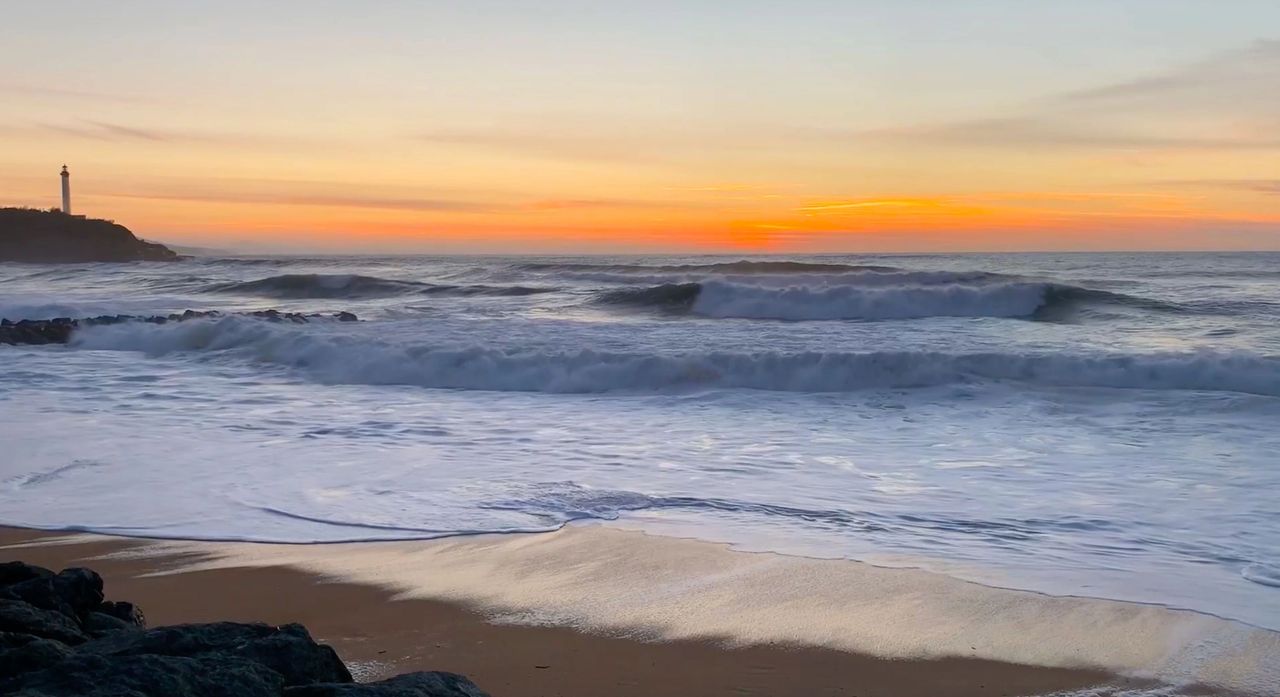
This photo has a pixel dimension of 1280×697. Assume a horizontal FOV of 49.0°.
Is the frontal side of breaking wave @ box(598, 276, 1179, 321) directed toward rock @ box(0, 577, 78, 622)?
yes

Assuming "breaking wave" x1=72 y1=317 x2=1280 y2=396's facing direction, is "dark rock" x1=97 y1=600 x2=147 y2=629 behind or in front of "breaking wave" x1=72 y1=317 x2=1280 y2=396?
in front

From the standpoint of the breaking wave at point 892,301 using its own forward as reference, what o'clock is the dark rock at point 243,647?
The dark rock is roughly at 12 o'clock from the breaking wave.

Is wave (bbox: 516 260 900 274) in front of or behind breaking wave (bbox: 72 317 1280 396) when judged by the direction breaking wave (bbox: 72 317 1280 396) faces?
behind

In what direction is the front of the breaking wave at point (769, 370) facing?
toward the camera

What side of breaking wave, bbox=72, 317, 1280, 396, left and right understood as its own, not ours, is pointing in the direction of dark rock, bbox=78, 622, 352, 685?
front

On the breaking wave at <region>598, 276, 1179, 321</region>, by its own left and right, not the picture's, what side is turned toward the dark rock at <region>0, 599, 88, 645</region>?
front

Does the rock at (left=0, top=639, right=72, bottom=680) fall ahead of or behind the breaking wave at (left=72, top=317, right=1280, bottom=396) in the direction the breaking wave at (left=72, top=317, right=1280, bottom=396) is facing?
ahead

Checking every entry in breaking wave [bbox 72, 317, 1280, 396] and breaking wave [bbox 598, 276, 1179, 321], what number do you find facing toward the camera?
2

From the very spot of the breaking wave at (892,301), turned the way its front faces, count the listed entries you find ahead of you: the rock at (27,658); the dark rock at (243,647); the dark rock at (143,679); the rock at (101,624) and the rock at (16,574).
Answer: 5

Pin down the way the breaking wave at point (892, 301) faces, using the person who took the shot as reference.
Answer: facing the viewer

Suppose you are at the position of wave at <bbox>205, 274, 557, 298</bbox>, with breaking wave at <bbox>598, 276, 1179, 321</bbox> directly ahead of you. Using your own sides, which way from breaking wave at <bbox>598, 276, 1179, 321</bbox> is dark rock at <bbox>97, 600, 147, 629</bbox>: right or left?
right
